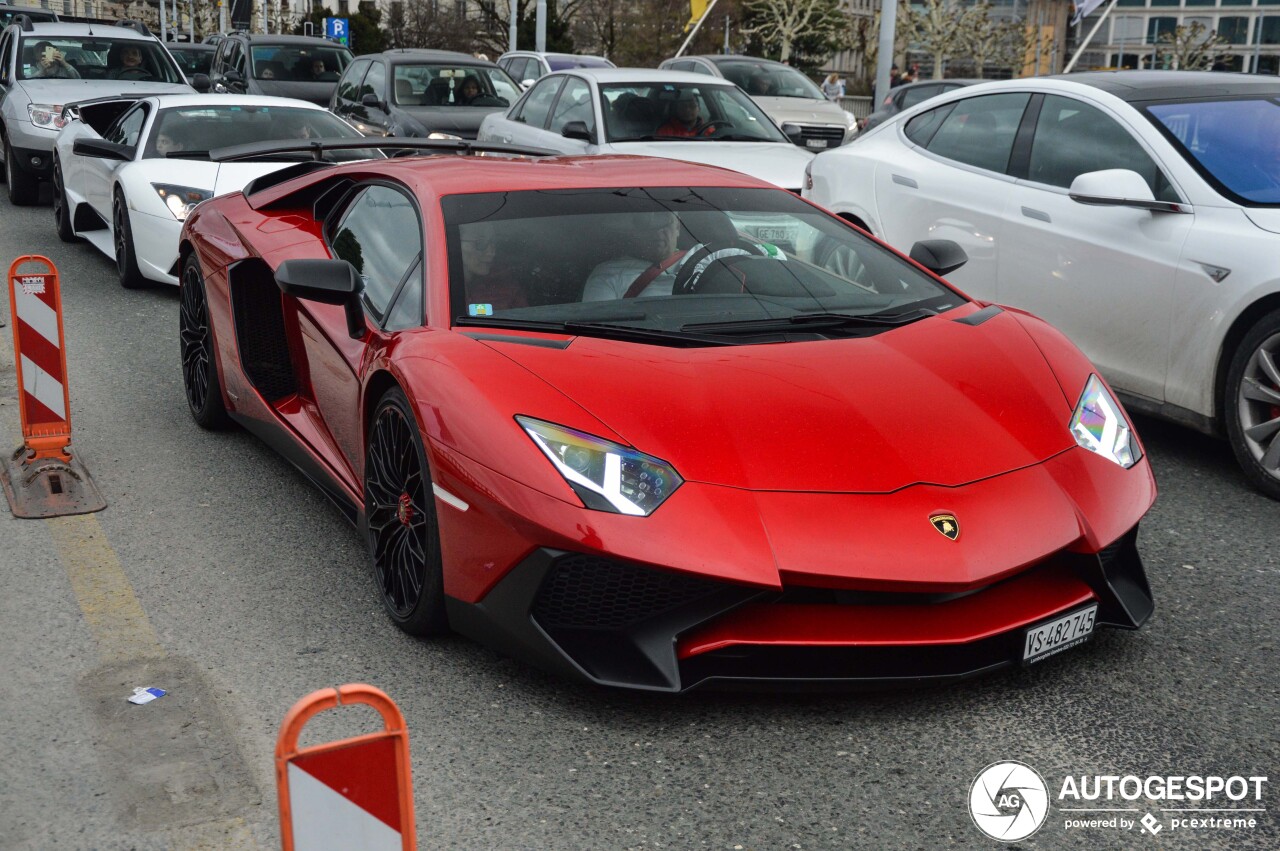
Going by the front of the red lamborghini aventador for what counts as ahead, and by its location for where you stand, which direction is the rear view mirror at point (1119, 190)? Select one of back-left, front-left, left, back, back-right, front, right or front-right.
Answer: left

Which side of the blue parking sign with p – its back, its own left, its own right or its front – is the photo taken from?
front

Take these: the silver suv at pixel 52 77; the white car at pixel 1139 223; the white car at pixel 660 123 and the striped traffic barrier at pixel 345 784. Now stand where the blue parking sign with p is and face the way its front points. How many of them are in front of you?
4

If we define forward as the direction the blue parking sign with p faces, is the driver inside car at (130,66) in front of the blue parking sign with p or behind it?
in front

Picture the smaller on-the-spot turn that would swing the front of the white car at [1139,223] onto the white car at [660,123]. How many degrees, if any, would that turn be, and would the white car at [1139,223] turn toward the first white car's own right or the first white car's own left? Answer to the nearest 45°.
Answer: approximately 180°

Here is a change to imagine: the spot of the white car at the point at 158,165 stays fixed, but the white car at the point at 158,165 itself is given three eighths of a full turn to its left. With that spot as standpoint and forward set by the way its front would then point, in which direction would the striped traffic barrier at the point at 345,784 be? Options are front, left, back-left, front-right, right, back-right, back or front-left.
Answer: back

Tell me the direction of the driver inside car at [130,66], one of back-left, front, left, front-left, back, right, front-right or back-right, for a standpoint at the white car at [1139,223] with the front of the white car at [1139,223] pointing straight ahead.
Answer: back

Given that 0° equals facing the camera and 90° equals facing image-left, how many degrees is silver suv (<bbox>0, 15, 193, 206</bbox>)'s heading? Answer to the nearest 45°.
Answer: approximately 315°

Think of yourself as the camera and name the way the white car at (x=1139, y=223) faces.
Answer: facing the viewer and to the right of the viewer

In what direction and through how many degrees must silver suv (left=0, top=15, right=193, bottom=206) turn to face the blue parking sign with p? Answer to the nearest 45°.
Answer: approximately 135° to its left

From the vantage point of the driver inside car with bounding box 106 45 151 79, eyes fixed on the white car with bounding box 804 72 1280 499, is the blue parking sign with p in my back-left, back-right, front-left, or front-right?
back-left

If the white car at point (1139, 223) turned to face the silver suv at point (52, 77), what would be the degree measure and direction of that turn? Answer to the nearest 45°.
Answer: approximately 180°

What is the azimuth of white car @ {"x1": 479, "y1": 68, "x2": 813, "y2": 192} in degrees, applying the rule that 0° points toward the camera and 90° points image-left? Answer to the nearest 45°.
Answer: approximately 315°

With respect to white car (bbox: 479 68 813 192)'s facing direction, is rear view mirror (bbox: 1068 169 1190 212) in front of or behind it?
in front

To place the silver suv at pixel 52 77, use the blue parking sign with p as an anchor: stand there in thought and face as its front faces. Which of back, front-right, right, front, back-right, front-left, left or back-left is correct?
front

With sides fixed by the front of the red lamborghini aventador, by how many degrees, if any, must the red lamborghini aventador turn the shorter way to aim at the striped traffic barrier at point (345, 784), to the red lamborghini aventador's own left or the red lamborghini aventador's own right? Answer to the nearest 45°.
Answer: approximately 45° to the red lamborghini aventador's own right

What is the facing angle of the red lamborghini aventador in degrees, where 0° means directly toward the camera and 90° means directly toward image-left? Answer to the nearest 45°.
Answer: approximately 315°

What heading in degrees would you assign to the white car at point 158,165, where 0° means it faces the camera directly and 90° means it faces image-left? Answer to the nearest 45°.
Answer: approximately 315°
